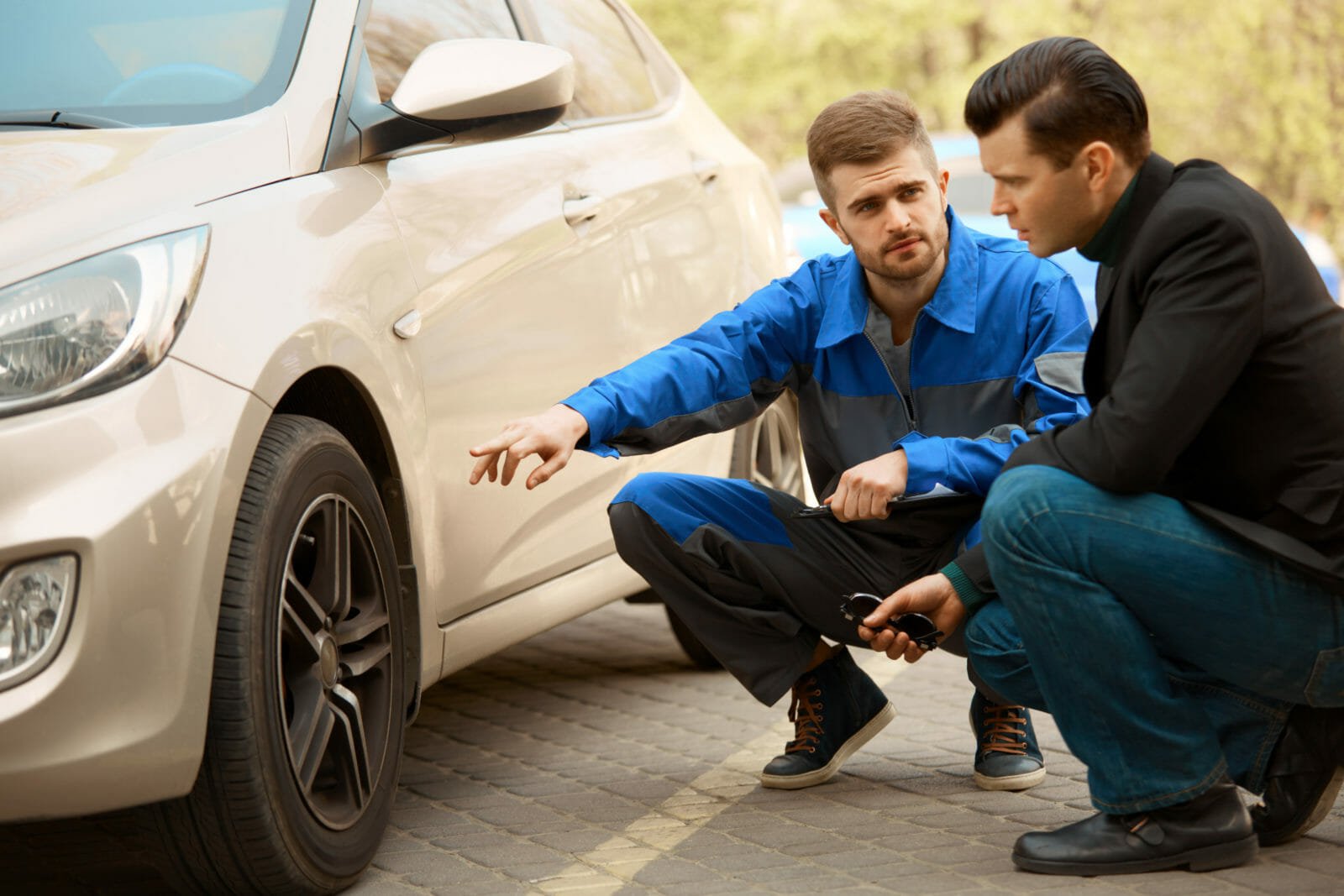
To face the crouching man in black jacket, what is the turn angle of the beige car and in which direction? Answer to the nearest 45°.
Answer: approximately 135° to its left

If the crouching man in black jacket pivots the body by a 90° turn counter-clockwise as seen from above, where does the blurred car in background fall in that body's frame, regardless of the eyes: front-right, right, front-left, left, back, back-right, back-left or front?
back

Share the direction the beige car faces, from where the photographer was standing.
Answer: facing the viewer and to the left of the viewer

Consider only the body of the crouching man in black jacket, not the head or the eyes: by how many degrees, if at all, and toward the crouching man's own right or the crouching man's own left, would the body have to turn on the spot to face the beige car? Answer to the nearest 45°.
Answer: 0° — they already face it

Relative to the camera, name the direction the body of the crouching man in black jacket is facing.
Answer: to the viewer's left

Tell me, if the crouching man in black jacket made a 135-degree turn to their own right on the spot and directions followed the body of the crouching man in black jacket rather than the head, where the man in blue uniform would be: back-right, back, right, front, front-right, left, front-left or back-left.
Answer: left

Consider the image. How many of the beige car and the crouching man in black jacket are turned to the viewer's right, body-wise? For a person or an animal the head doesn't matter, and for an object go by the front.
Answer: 0

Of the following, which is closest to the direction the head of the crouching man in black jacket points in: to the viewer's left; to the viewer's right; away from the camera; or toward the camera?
to the viewer's left
